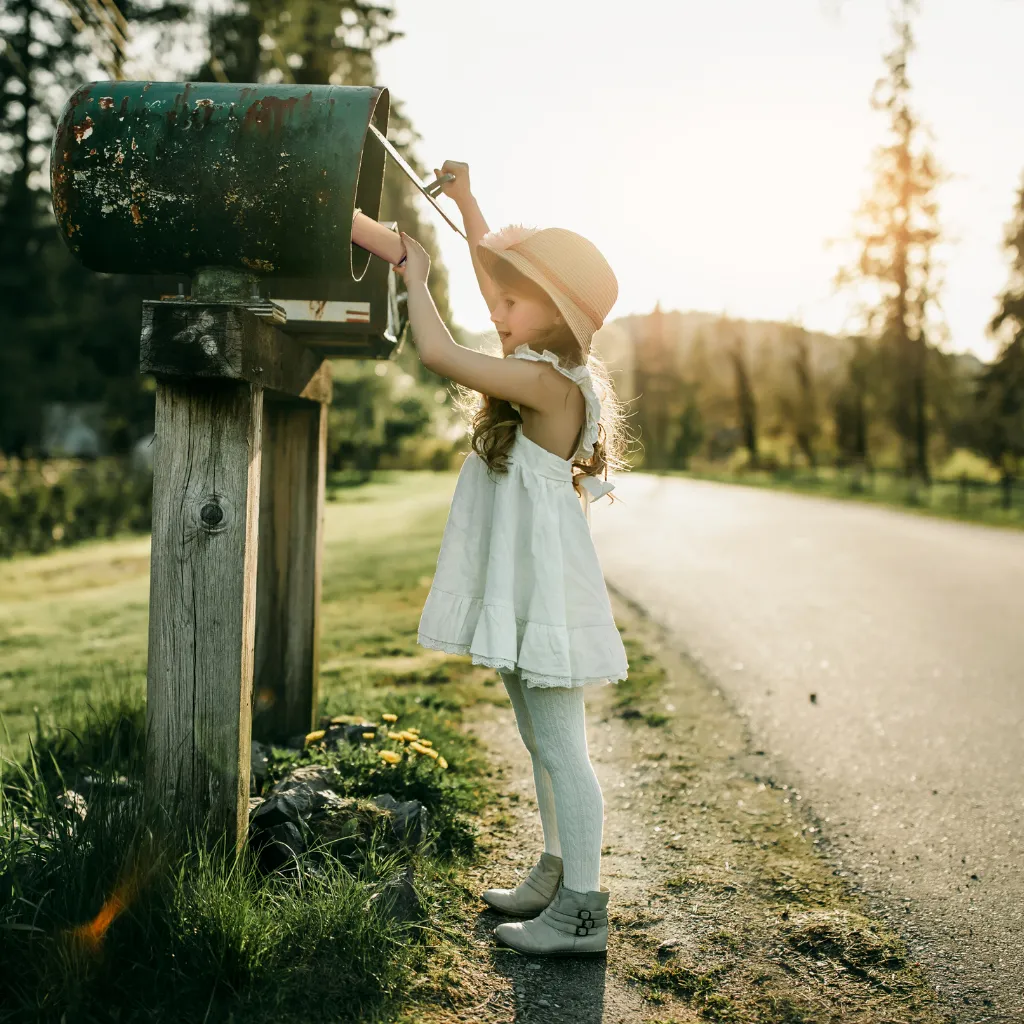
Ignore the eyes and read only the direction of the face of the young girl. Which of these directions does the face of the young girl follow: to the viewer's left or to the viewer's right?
to the viewer's left

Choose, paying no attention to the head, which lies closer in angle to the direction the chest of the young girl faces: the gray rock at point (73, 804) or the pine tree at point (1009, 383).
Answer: the gray rock

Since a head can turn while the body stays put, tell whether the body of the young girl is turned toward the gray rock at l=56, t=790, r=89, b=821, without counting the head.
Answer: yes

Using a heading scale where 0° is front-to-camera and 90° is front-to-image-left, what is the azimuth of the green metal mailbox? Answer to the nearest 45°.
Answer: approximately 270°

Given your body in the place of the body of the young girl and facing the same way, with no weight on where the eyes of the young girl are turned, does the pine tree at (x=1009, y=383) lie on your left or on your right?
on your right

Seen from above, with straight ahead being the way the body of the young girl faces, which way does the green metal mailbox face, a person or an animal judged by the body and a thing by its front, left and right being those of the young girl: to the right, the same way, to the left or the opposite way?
the opposite way

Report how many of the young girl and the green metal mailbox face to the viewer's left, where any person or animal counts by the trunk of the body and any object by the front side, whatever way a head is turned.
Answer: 1

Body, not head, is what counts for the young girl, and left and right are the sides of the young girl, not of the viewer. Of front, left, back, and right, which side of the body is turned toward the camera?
left

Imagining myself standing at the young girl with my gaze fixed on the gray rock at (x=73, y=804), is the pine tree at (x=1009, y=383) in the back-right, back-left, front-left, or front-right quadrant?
back-right

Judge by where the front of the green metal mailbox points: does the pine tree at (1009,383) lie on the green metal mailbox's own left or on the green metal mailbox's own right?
on the green metal mailbox's own left
